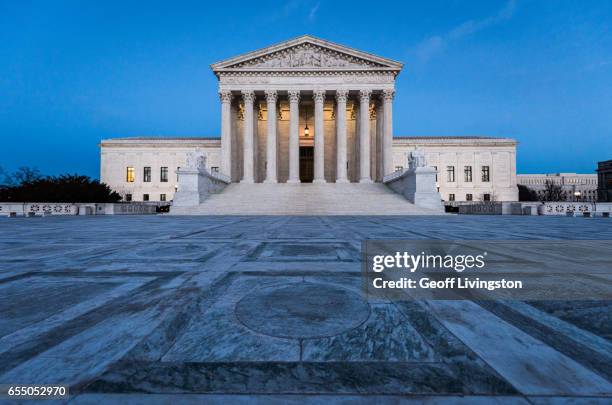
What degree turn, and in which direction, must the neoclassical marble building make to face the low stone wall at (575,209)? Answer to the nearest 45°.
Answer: approximately 45° to its left

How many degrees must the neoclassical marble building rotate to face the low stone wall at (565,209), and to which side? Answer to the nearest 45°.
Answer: approximately 45° to its left

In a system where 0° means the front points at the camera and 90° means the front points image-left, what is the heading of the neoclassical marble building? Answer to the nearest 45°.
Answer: approximately 0°
